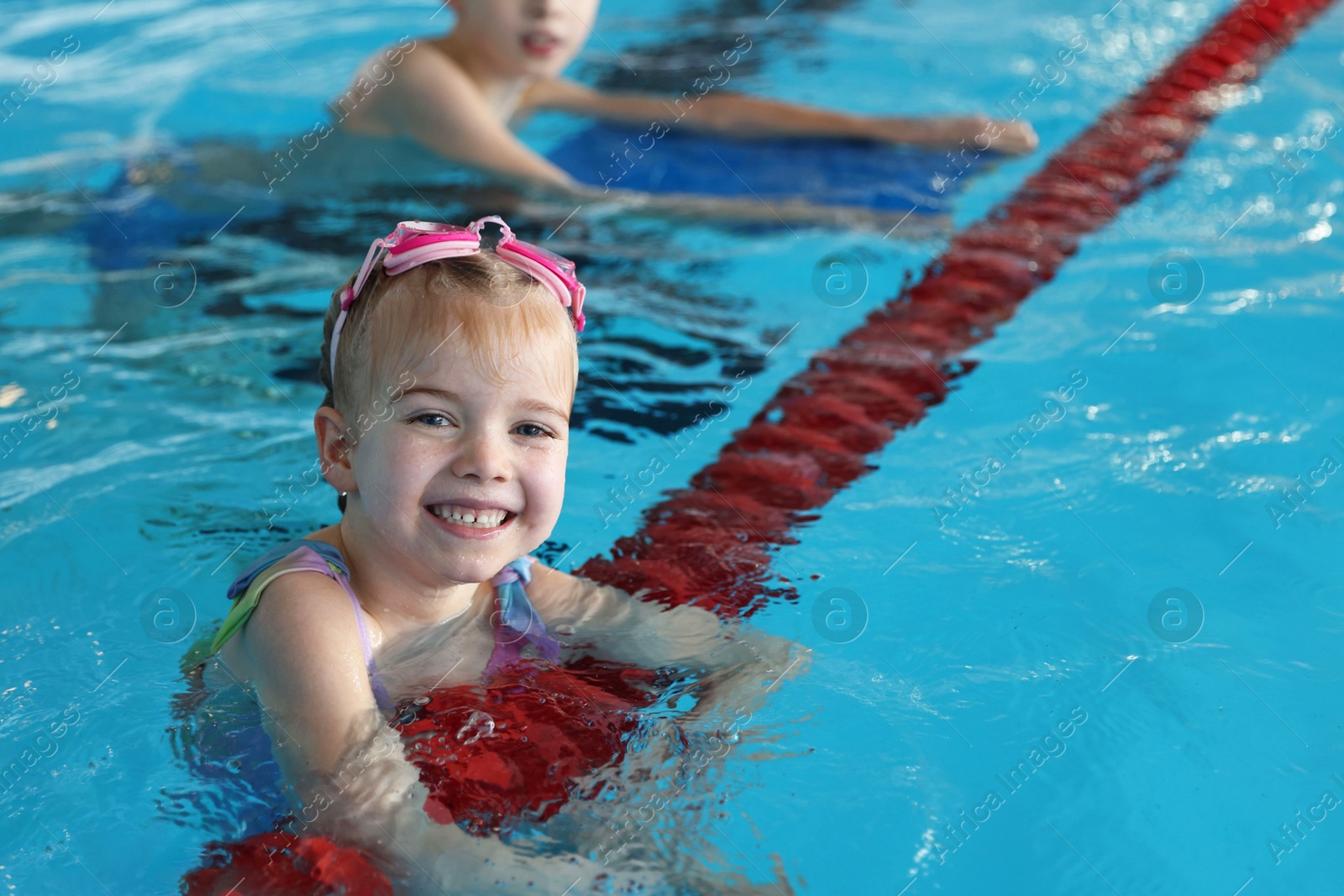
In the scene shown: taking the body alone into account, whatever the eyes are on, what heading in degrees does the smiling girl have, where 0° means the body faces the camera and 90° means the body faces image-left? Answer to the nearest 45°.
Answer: approximately 315°
